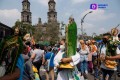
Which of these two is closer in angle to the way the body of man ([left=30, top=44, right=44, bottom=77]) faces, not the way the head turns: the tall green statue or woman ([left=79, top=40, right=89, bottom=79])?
the woman

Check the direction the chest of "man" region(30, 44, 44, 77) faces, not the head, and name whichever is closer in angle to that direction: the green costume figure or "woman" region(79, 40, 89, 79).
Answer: the woman

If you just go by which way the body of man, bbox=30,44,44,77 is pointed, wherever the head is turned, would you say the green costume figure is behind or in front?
behind
